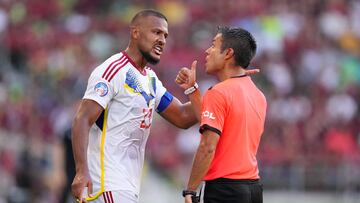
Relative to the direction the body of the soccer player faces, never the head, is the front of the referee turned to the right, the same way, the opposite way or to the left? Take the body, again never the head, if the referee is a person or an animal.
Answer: the opposite way

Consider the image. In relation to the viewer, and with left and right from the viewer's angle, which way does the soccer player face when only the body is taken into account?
facing the viewer and to the right of the viewer

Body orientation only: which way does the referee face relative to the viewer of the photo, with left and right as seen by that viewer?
facing away from the viewer and to the left of the viewer

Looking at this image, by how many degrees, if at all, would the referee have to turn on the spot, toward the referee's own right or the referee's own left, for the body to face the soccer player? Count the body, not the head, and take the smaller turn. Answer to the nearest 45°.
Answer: approximately 45° to the referee's own left

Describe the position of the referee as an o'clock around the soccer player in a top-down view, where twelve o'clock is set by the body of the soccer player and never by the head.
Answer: The referee is roughly at 11 o'clock from the soccer player.

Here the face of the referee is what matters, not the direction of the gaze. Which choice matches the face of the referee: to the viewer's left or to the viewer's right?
to the viewer's left
